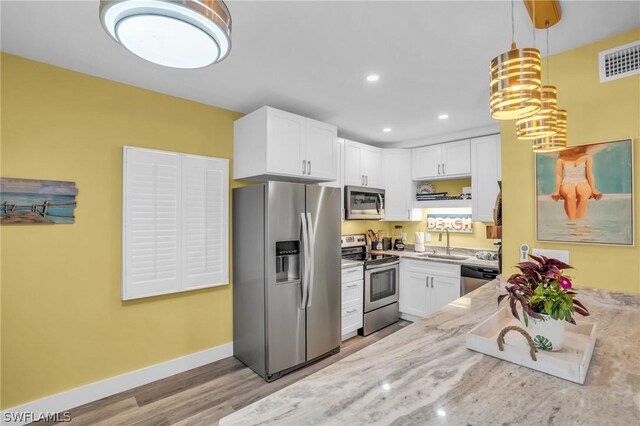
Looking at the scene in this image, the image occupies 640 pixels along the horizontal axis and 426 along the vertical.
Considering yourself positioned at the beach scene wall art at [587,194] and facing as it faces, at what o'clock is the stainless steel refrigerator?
The stainless steel refrigerator is roughly at 1 o'clock from the beach scene wall art.

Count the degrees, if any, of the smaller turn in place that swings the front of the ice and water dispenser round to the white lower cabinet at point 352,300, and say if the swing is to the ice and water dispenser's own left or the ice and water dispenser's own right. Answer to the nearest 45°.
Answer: approximately 90° to the ice and water dispenser's own left

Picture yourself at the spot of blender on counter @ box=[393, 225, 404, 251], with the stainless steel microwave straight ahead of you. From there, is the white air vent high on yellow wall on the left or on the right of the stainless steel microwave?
left

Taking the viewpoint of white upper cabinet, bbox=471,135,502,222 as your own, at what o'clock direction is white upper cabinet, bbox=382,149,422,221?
white upper cabinet, bbox=382,149,422,221 is roughly at 2 o'clock from white upper cabinet, bbox=471,135,502,222.

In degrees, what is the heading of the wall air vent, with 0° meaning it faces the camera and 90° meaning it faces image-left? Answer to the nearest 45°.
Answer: approximately 45°

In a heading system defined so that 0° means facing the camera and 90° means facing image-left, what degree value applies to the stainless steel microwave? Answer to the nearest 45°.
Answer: approximately 315°

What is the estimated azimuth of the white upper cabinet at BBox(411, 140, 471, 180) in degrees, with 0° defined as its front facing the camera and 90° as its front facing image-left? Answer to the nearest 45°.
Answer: approximately 45°

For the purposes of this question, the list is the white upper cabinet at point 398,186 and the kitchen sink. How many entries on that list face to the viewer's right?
0

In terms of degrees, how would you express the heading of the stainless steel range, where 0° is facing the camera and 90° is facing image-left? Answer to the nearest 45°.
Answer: approximately 315°

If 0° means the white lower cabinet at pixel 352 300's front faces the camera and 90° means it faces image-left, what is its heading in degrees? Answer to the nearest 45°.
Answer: approximately 315°

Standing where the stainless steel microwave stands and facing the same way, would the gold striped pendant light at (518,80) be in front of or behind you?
in front
